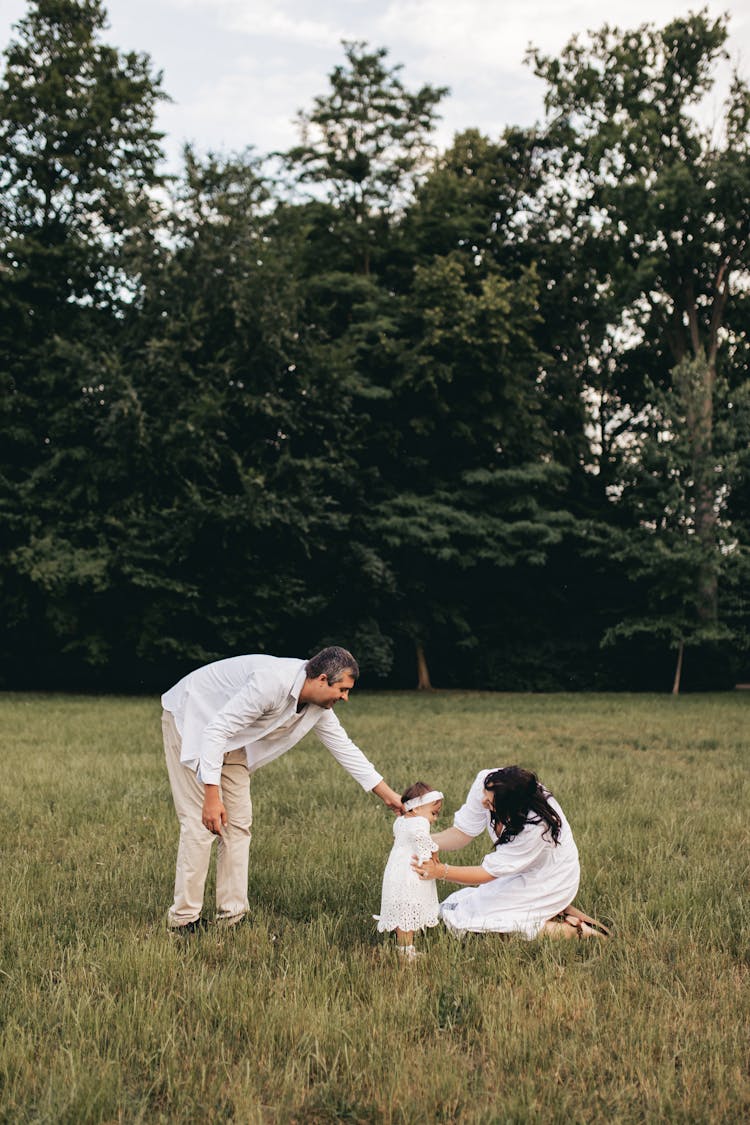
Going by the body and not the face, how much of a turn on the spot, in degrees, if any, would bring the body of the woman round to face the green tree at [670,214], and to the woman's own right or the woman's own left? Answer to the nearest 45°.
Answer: approximately 90° to the woman's own right

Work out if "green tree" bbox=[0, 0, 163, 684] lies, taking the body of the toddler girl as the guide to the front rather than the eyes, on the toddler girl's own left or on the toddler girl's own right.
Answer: on the toddler girl's own left

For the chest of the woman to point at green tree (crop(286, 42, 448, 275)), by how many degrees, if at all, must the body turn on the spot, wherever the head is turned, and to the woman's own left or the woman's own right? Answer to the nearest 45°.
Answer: approximately 90° to the woman's own right

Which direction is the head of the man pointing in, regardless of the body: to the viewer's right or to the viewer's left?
to the viewer's right

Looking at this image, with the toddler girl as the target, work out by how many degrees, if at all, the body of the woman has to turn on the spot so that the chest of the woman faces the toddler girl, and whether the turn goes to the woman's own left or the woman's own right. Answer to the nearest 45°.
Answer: approximately 45° to the woman's own left

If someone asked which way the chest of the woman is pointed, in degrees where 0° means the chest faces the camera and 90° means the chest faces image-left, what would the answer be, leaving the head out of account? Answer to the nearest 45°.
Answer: approximately 90°

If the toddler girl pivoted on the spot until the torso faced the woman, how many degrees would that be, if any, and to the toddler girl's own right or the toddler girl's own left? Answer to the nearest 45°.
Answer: approximately 45° to the toddler girl's own left

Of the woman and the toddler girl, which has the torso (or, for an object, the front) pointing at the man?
the woman

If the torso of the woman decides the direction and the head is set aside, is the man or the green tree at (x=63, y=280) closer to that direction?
the man

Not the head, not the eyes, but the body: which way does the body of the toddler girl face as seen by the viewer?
to the viewer's right

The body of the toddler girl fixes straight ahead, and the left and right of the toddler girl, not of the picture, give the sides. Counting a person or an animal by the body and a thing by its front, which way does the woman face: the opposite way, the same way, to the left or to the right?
the opposite way

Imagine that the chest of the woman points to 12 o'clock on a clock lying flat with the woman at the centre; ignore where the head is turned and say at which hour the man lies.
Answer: The man is roughly at 12 o'clock from the woman.
